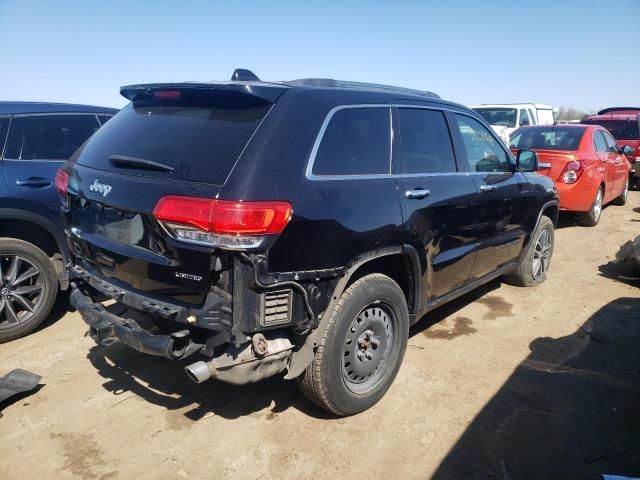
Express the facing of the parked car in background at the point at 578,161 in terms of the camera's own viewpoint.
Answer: facing away from the viewer and to the right of the viewer

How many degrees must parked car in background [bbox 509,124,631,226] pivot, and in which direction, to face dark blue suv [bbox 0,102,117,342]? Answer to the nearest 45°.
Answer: approximately 180°

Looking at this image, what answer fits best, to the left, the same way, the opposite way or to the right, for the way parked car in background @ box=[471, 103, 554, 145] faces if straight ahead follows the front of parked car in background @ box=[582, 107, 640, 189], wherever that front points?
the opposite way

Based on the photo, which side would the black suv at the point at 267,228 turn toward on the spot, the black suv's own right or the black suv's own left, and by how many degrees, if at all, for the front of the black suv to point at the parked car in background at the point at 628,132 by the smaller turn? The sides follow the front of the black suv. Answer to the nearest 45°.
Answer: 0° — it already faces it

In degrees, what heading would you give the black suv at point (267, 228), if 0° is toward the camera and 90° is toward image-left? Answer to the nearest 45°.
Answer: approximately 225°

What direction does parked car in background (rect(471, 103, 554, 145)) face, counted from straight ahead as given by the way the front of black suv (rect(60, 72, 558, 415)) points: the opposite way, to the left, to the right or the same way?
the opposite way

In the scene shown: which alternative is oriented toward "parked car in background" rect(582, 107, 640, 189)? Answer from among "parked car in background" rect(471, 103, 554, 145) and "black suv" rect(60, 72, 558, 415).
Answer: the black suv

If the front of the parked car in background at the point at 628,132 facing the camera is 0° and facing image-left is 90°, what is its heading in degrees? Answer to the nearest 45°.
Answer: approximately 225°

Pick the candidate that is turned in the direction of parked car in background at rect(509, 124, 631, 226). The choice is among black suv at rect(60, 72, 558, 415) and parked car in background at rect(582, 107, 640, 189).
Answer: the black suv
